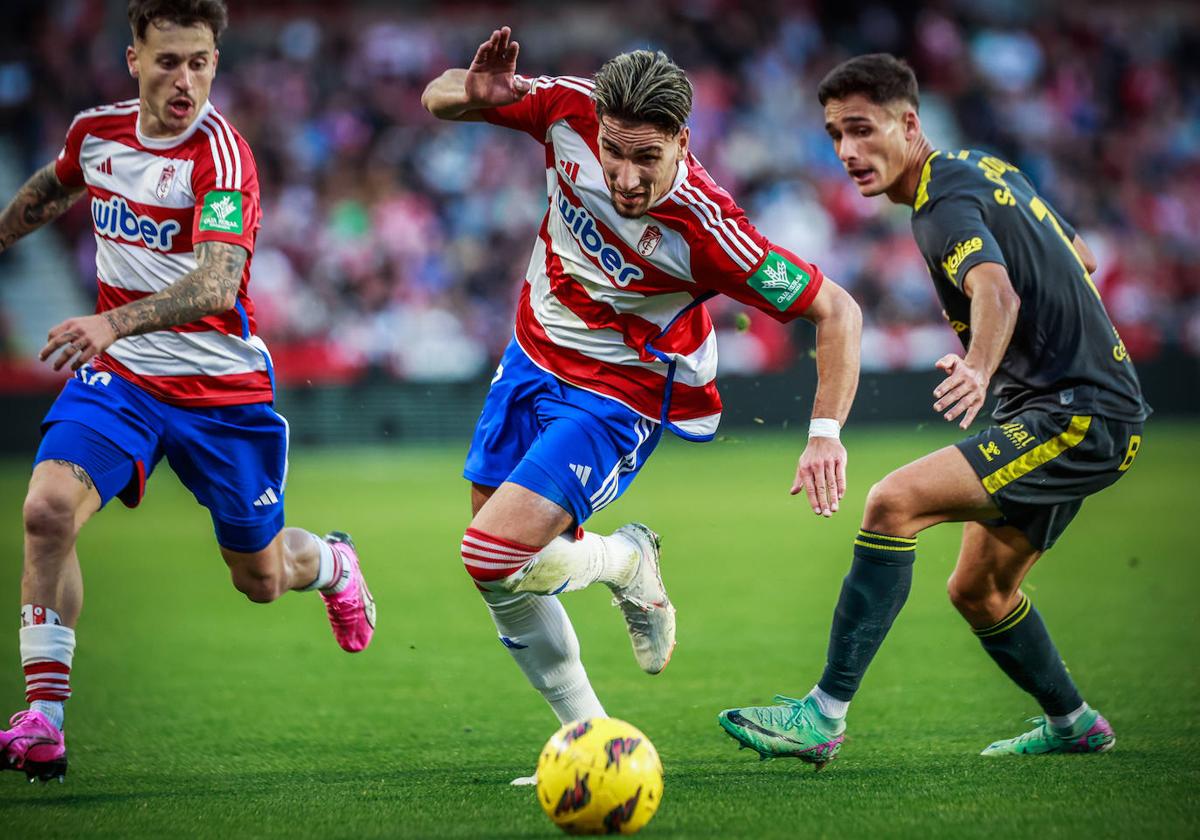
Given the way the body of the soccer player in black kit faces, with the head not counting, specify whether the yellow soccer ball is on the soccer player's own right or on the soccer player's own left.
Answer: on the soccer player's own left

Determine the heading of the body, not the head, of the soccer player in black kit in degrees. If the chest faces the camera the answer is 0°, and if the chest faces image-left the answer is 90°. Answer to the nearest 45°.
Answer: approximately 90°

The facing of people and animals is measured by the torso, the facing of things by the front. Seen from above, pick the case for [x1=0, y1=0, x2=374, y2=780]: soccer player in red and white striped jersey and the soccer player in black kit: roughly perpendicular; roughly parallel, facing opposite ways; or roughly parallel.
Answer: roughly perpendicular

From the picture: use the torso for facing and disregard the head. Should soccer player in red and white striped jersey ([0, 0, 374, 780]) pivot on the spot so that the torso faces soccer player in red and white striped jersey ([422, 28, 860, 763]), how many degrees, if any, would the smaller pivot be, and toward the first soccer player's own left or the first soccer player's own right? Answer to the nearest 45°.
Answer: approximately 90° to the first soccer player's own left

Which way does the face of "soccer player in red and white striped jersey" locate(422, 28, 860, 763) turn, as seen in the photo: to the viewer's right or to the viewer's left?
to the viewer's left

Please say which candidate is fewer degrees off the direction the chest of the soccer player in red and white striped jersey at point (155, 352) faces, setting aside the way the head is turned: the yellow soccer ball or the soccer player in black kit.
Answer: the yellow soccer ball

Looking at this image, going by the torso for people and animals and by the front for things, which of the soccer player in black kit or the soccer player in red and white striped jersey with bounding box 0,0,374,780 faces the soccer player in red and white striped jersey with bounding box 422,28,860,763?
the soccer player in black kit
